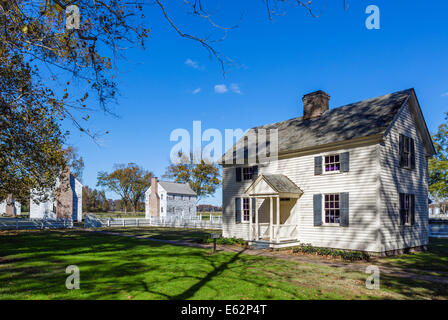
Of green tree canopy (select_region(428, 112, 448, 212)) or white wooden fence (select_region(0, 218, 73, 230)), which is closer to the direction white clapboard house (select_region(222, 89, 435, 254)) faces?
the white wooden fence

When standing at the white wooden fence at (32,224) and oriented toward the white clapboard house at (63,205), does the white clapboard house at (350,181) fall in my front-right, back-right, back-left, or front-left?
back-right

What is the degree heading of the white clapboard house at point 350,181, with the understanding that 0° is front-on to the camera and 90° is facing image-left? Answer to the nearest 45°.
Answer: approximately 45°

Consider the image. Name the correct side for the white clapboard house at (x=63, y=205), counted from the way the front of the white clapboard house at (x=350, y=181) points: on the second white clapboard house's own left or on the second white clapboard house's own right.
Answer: on the second white clapboard house's own right

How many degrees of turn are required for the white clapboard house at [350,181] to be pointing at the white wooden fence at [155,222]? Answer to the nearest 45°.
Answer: approximately 90° to its right

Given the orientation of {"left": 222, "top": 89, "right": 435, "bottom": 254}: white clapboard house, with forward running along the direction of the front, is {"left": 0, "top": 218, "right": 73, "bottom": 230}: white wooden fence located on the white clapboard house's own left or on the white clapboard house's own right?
on the white clapboard house's own right
